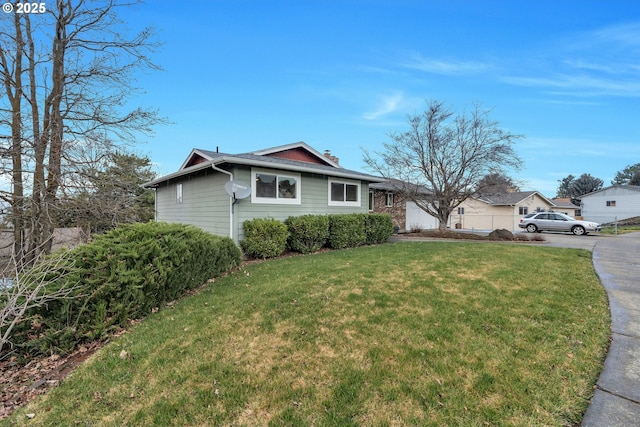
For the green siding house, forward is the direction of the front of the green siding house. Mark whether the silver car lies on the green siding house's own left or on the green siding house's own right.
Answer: on the green siding house's own left

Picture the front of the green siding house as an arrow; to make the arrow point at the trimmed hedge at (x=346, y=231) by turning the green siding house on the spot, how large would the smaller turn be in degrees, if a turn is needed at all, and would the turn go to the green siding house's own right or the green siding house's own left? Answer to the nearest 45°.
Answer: approximately 45° to the green siding house's own left

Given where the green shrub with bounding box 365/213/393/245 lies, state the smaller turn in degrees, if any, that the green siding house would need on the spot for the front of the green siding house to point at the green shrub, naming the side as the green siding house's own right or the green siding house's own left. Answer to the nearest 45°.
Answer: approximately 45° to the green siding house's own left

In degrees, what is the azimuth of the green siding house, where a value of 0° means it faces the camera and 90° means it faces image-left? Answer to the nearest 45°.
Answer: approximately 315°

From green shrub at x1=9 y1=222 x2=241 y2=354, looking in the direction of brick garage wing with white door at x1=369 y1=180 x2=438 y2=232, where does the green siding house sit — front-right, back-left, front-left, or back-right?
front-left

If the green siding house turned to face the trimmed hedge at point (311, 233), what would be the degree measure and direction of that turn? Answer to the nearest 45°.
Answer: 0° — it already faces it

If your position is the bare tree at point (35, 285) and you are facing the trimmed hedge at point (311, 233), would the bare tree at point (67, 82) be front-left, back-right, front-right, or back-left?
front-left

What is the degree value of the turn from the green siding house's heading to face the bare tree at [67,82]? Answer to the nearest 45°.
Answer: approximately 90° to its right

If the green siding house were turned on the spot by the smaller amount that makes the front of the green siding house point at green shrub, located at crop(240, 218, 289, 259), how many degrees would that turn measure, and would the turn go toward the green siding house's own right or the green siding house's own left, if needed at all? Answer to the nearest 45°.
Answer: approximately 45° to the green siding house's own right

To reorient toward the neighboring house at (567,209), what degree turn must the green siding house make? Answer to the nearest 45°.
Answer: approximately 90° to its left

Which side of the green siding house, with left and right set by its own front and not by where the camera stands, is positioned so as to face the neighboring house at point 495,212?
left

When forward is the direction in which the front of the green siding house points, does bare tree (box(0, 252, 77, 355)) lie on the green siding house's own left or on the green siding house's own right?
on the green siding house's own right

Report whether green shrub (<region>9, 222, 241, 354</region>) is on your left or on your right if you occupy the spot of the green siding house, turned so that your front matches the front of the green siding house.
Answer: on your right
